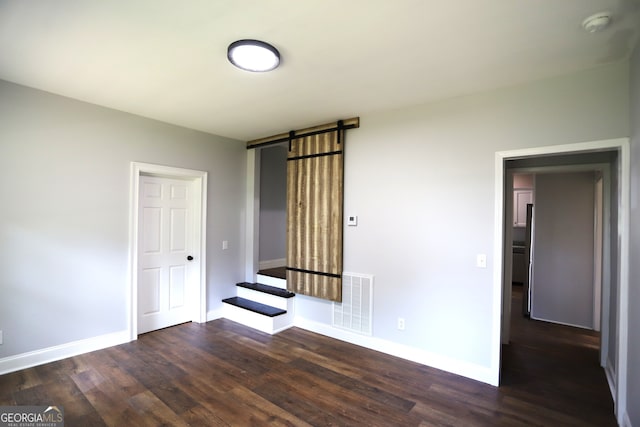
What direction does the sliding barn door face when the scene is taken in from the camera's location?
facing the viewer and to the left of the viewer

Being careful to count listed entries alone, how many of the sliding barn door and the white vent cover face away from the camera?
0

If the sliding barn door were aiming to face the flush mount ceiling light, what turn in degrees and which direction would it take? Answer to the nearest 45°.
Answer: approximately 45° to its left

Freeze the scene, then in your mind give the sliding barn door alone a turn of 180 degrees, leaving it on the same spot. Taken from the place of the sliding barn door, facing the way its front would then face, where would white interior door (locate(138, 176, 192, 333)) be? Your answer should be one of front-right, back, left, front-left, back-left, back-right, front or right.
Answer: back-left

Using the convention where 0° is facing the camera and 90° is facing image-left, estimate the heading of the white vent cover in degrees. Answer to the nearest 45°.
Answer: approximately 45°
